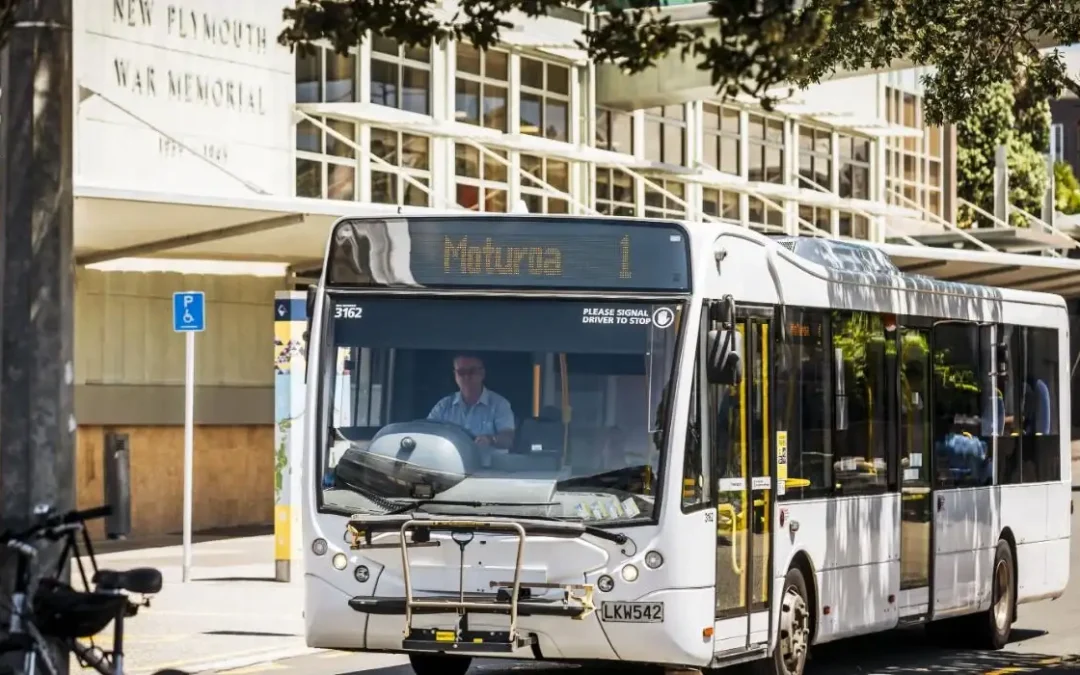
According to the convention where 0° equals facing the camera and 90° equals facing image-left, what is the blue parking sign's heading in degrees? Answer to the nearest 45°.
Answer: approximately 0°

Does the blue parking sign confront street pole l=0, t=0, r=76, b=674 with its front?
yes

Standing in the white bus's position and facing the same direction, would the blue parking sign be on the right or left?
on its right

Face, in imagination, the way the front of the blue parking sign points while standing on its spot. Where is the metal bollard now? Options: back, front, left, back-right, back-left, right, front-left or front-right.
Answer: back

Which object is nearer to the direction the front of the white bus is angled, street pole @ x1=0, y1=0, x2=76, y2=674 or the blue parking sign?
the street pole

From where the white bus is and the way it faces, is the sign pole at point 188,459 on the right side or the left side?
on its right

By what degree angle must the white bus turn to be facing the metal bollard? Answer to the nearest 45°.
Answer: approximately 90° to its right
